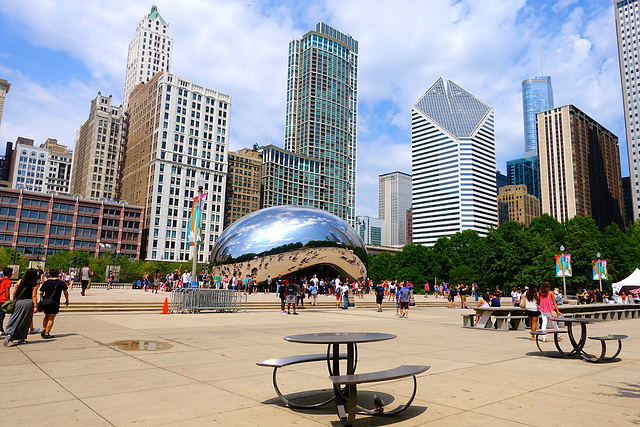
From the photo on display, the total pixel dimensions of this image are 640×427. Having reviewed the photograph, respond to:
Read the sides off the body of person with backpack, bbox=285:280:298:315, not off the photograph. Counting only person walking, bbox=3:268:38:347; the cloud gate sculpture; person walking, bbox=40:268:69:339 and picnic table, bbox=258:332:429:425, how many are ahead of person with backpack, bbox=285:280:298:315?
1

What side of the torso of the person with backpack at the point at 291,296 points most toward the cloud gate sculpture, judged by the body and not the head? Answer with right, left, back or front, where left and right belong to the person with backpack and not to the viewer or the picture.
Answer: front

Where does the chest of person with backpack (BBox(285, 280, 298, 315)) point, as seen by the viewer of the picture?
away from the camera

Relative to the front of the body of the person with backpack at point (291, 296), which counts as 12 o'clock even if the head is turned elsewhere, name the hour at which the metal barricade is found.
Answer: The metal barricade is roughly at 9 o'clock from the person with backpack.

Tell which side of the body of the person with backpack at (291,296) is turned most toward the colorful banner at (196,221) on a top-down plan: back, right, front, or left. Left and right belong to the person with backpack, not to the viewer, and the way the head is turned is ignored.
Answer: left

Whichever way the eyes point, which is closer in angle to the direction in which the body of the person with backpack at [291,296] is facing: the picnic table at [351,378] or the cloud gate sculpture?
the cloud gate sculpture

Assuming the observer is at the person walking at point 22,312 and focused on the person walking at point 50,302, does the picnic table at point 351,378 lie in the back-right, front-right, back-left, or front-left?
back-right
